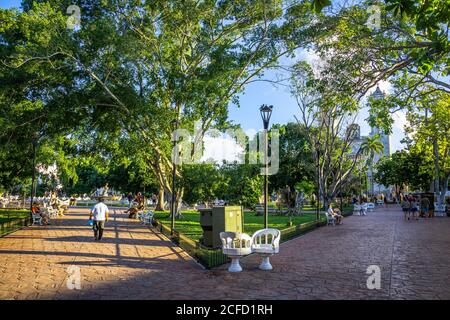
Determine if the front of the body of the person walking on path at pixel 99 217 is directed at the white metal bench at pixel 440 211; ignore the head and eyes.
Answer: no

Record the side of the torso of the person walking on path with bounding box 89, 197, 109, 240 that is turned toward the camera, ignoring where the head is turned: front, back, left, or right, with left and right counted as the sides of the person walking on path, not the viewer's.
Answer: back

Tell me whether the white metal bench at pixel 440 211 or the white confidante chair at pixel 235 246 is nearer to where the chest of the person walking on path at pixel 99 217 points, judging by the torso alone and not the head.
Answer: the white metal bench

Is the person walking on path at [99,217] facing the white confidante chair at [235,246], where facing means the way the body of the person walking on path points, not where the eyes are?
no

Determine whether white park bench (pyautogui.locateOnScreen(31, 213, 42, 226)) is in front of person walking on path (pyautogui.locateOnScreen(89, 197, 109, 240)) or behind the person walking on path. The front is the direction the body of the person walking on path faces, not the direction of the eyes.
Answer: in front
